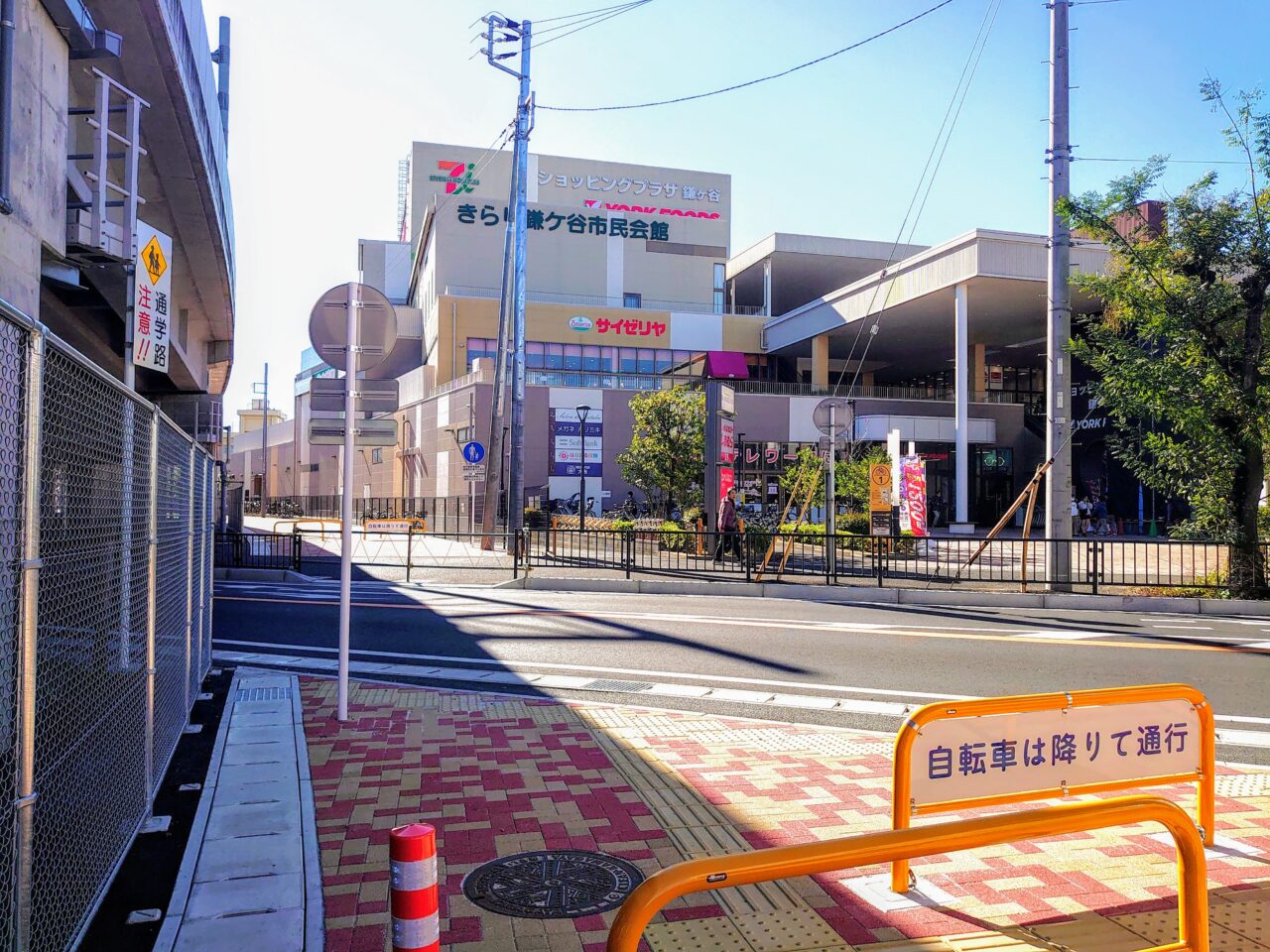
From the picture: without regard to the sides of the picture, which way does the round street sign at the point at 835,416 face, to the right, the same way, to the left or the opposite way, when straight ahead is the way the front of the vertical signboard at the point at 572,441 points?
the opposite way

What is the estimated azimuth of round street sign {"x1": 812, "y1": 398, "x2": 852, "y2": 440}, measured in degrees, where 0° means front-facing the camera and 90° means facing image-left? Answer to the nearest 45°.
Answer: approximately 180°

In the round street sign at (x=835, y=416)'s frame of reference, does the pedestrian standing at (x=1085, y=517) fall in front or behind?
in front

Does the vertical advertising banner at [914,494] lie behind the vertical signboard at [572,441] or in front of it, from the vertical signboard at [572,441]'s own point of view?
in front

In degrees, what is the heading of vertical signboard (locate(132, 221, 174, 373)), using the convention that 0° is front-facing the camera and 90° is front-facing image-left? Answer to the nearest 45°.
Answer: approximately 315°

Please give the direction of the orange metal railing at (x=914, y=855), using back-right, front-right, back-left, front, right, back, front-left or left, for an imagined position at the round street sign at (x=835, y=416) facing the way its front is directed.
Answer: back

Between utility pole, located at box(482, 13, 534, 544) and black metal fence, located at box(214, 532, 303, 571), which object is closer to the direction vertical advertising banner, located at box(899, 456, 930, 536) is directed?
the black metal fence

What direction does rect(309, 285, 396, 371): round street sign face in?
away from the camera

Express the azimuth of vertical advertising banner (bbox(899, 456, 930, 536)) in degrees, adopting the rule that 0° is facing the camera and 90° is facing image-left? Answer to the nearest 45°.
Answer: approximately 0°
